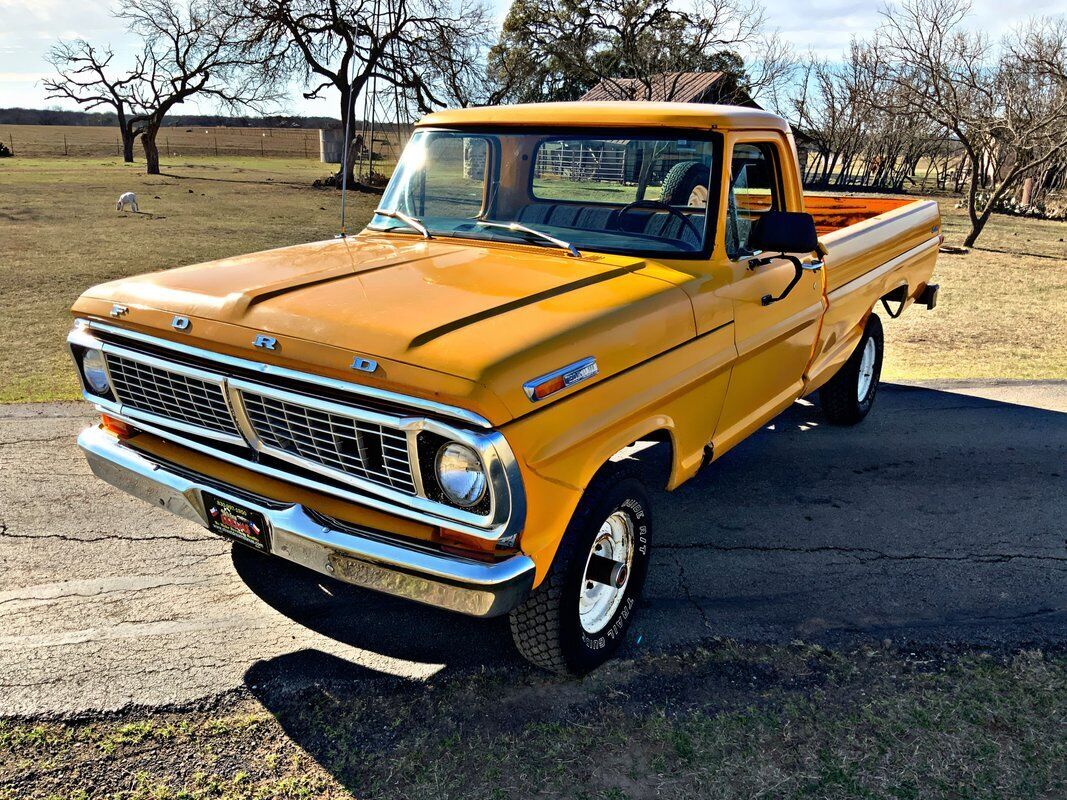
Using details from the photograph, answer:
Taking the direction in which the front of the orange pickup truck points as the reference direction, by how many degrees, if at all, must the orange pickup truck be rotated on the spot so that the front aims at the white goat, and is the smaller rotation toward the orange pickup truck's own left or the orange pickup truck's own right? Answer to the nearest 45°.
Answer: approximately 90° to the orange pickup truck's own right

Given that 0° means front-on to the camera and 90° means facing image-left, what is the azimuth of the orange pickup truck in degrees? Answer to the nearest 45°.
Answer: approximately 45°

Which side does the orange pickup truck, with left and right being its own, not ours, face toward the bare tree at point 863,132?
back
